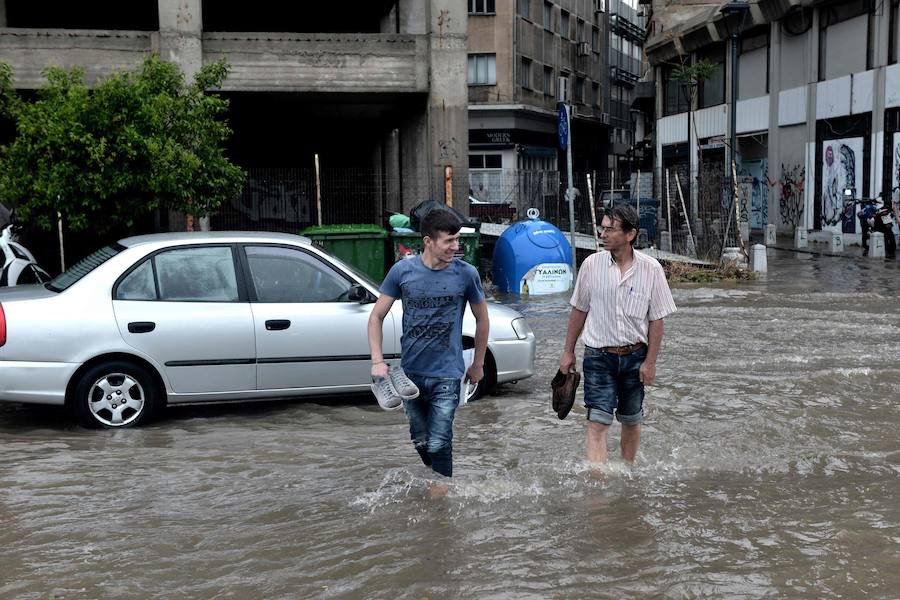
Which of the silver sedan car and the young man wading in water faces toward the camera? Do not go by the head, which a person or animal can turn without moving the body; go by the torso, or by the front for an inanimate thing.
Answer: the young man wading in water

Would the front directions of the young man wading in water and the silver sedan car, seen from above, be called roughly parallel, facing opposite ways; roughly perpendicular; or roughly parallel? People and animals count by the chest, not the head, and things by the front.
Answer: roughly perpendicular

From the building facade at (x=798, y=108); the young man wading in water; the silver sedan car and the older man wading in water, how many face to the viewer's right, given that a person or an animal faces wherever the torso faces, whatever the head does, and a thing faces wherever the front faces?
1

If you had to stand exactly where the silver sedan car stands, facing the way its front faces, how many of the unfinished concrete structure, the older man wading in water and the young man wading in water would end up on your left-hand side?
1

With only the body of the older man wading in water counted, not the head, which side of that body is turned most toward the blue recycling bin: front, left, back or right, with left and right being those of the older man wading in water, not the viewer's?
back

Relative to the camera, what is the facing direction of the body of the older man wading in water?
toward the camera

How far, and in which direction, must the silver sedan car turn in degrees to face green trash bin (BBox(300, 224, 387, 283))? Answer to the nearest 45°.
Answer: approximately 90° to its left

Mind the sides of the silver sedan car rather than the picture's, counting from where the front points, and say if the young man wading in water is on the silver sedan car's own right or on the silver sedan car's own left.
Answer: on the silver sedan car's own right

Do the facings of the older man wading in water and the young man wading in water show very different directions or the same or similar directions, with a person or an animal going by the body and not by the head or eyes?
same or similar directions

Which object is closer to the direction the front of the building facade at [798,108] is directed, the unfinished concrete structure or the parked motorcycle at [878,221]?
the unfinished concrete structure

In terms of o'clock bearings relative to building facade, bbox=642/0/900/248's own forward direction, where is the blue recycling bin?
The blue recycling bin is roughly at 11 o'clock from the building facade.

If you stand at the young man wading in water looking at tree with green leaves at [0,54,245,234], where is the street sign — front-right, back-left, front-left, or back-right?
front-right

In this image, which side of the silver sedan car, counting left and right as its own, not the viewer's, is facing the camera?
right

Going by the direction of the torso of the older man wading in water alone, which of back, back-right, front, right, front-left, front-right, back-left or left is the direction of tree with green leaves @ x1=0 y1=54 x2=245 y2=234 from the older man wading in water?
back-right

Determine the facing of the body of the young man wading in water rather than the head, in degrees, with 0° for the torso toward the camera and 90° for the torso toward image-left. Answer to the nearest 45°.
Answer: approximately 0°
